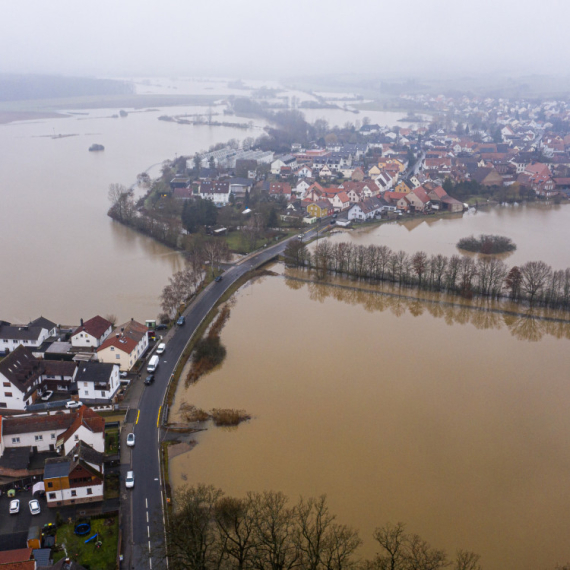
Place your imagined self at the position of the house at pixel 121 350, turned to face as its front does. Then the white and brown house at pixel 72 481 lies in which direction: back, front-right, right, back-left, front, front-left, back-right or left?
front-right

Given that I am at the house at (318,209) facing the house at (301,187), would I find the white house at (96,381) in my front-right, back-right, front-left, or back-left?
back-left

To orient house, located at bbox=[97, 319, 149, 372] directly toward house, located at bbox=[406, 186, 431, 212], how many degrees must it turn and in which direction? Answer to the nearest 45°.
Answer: approximately 90° to its left

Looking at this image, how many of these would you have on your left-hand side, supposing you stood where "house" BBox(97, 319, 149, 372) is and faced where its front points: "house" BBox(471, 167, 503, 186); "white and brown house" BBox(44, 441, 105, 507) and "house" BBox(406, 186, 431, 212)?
2

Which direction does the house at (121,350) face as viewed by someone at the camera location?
facing the viewer and to the right of the viewer

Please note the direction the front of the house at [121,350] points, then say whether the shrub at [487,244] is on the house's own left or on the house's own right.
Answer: on the house's own left
